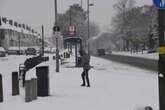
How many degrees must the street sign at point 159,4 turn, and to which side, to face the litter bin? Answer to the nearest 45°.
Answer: approximately 135° to its right

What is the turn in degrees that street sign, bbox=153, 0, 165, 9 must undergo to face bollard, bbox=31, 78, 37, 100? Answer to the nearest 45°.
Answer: approximately 135° to its right

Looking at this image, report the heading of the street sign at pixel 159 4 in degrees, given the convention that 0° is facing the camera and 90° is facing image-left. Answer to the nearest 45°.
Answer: approximately 0°
